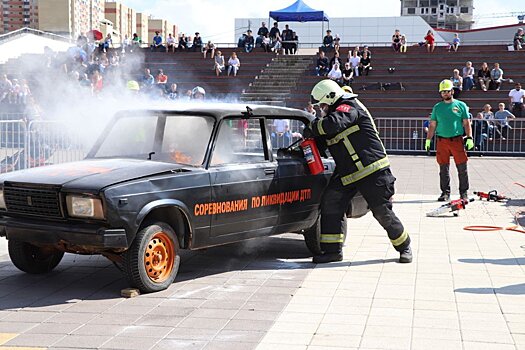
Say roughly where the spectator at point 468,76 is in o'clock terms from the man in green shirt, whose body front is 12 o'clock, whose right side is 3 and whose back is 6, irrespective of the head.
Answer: The spectator is roughly at 6 o'clock from the man in green shirt.

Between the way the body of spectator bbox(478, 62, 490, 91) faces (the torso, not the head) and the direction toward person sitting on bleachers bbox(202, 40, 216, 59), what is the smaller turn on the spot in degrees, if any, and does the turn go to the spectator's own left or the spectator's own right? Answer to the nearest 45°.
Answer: approximately 90° to the spectator's own right

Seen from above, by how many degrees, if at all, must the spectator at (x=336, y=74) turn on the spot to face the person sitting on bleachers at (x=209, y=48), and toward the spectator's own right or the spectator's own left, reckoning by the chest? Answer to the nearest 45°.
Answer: approximately 135° to the spectator's own right

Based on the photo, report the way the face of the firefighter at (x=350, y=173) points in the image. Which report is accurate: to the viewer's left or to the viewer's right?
to the viewer's left

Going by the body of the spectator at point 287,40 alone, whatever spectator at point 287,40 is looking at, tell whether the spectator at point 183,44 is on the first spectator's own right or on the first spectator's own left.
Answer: on the first spectator's own right

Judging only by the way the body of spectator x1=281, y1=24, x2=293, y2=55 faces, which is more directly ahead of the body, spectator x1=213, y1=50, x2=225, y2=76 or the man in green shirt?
the man in green shirt

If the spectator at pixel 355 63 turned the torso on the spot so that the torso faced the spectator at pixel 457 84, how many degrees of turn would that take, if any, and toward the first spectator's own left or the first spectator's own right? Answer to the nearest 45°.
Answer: approximately 45° to the first spectator's own left

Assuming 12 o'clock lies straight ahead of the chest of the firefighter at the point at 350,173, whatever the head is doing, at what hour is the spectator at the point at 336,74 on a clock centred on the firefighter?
The spectator is roughly at 3 o'clock from the firefighter.

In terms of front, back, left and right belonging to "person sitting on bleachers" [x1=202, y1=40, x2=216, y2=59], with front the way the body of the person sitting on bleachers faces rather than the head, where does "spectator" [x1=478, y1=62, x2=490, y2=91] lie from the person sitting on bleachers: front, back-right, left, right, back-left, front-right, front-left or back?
front-left

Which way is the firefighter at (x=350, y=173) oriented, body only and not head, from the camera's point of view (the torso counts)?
to the viewer's left

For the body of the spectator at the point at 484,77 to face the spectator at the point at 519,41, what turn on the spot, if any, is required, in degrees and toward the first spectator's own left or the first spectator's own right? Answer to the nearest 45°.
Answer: approximately 180°

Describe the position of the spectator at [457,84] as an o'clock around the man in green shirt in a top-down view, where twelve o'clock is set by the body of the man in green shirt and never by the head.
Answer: The spectator is roughly at 6 o'clock from the man in green shirt.
